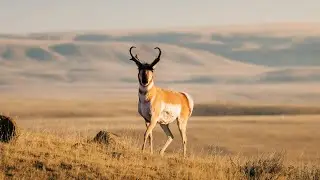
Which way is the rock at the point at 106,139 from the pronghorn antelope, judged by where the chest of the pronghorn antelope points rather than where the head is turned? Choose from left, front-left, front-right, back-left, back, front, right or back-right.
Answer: right

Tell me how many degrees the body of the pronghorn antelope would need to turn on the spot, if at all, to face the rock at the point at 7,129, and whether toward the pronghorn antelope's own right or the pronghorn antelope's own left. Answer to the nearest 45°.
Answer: approximately 45° to the pronghorn antelope's own right

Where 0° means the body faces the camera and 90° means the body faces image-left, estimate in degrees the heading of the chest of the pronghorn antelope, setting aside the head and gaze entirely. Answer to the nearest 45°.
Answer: approximately 45°
